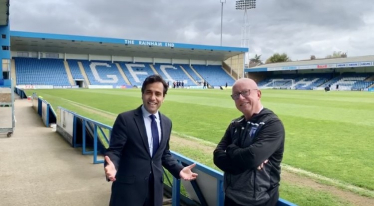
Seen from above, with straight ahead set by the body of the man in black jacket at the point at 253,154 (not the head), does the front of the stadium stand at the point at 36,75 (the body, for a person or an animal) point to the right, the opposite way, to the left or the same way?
to the left

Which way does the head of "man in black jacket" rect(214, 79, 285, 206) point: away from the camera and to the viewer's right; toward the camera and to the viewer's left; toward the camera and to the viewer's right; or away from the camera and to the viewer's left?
toward the camera and to the viewer's left

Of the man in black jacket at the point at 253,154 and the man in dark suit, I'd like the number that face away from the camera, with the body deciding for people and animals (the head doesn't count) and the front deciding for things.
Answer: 0

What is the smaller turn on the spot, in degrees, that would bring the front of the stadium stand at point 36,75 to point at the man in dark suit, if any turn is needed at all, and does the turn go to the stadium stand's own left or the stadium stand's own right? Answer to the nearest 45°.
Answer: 0° — it already faces them

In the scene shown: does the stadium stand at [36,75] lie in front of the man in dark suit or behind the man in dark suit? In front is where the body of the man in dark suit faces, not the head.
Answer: behind

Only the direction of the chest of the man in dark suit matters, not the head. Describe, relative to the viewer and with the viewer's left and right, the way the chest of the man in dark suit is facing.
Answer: facing the viewer and to the right of the viewer

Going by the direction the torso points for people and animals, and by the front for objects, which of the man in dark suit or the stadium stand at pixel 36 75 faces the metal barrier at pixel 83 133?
the stadium stand

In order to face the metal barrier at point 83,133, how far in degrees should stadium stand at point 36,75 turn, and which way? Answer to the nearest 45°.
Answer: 0° — it already faces it

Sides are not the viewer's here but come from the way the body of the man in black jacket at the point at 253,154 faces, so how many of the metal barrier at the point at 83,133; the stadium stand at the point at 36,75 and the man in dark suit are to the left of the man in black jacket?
0

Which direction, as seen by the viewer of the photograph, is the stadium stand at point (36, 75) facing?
facing the viewer

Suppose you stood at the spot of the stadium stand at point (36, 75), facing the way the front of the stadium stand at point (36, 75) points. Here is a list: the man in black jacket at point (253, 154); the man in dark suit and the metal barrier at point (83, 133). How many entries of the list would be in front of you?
3

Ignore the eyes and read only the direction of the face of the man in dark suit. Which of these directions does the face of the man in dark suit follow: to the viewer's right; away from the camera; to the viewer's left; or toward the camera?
toward the camera

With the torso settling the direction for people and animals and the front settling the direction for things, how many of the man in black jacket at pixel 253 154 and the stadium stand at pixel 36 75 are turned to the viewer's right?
0
